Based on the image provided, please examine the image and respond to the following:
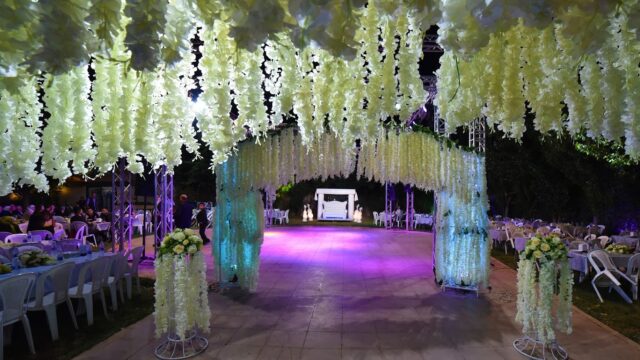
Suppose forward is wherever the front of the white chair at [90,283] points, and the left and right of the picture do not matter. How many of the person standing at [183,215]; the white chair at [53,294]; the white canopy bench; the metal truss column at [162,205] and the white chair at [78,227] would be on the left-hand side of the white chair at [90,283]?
1

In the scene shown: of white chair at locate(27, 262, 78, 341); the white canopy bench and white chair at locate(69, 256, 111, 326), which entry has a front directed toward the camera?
the white canopy bench

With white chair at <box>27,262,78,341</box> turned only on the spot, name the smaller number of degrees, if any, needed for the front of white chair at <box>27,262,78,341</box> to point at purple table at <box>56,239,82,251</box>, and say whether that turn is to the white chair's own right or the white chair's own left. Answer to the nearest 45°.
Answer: approximately 45° to the white chair's own right

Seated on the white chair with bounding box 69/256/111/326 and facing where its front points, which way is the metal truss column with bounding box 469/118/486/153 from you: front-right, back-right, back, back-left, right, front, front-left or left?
back-right

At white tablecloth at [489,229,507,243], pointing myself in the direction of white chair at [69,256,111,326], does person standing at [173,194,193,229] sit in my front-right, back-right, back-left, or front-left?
front-right

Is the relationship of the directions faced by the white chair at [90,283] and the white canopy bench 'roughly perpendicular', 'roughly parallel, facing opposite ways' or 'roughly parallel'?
roughly perpendicular

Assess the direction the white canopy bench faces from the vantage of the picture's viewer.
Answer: facing the viewer

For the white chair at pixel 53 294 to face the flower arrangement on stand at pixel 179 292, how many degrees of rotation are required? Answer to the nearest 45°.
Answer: approximately 180°

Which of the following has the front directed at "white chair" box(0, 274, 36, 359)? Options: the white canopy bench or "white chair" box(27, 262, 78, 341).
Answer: the white canopy bench

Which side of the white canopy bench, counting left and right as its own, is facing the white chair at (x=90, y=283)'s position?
front

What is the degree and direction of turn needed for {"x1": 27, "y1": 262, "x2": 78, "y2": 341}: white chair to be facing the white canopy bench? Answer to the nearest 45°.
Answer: approximately 90° to its right

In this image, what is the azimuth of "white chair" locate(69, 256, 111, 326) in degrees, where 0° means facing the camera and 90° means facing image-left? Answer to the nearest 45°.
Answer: approximately 135°

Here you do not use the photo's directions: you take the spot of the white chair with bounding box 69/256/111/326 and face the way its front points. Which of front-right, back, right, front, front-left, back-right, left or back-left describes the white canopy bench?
right

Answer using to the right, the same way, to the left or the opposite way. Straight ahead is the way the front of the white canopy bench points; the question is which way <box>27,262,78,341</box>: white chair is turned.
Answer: to the right

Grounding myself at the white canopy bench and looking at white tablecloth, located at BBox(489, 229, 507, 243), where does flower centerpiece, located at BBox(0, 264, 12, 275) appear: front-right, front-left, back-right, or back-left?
front-right

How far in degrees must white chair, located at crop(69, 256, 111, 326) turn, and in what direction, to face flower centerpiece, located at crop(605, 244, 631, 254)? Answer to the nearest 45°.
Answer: approximately 135° to its right

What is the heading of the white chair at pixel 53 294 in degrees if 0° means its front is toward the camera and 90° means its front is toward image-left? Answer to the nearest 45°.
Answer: approximately 135°
